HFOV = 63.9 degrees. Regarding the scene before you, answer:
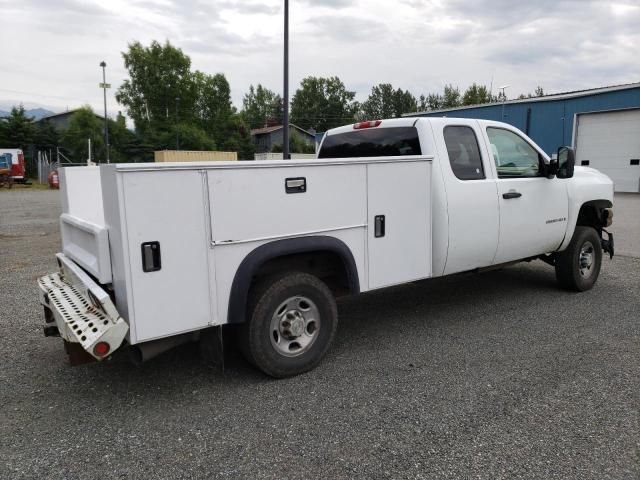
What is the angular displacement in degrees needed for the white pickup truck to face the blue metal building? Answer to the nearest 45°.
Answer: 0° — it already faces it

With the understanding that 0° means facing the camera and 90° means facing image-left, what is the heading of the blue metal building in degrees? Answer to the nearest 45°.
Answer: approximately 45°

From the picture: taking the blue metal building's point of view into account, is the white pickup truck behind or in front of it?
in front

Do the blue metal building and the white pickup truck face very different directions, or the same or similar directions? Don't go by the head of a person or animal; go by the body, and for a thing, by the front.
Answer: very different directions

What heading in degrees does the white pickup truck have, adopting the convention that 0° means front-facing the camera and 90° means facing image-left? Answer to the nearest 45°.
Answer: approximately 225°

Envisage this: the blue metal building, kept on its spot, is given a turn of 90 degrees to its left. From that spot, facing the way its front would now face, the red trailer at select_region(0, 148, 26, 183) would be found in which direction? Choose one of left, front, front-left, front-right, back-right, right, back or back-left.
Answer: back-right

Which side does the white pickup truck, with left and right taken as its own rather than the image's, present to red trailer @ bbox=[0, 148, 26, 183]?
left
